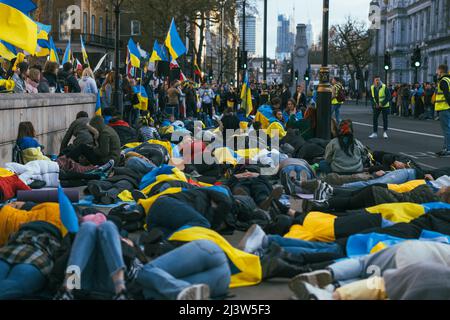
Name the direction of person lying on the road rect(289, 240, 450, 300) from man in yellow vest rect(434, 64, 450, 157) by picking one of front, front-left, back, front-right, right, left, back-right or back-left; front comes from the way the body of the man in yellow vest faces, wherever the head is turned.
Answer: left

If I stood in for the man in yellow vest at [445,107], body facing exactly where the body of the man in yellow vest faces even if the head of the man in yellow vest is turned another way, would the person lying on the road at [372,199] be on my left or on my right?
on my left

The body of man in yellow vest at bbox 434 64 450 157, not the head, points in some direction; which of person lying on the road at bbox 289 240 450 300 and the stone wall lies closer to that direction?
the stone wall

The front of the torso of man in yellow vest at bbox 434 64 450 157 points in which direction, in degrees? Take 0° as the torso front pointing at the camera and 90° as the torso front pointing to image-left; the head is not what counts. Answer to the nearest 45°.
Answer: approximately 90°

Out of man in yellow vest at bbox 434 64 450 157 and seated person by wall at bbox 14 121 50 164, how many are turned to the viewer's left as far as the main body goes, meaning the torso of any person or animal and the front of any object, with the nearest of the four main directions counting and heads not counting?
1
